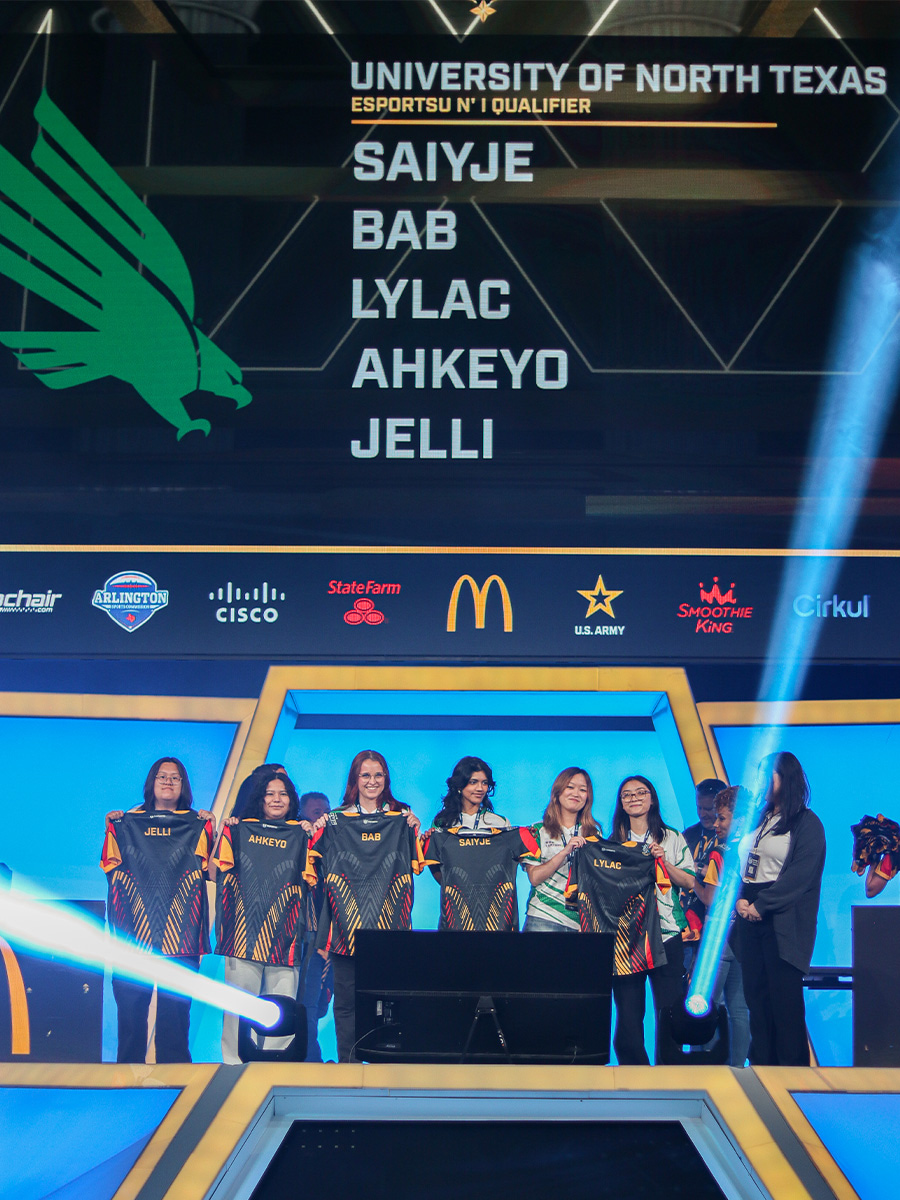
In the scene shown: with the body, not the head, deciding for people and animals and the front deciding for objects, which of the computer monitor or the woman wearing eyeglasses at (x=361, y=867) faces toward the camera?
the woman wearing eyeglasses

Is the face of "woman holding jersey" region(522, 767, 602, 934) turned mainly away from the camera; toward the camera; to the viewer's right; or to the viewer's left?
toward the camera

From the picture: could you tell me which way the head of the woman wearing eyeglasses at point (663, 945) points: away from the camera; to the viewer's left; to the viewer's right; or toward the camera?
toward the camera

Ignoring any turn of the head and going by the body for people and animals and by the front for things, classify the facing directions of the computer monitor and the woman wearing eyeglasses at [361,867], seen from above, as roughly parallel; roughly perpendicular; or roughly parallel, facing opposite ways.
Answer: roughly parallel, facing opposite ways

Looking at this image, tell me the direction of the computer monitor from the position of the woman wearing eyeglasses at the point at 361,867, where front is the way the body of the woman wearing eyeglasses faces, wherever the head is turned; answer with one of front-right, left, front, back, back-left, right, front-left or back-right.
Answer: front

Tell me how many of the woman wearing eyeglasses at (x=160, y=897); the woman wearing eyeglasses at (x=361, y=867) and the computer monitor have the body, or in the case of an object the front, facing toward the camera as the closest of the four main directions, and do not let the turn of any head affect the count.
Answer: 2

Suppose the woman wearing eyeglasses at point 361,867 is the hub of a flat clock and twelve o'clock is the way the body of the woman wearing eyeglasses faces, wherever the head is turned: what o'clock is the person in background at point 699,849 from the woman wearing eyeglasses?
The person in background is roughly at 9 o'clock from the woman wearing eyeglasses.

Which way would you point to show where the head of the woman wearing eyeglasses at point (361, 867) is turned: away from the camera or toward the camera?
toward the camera

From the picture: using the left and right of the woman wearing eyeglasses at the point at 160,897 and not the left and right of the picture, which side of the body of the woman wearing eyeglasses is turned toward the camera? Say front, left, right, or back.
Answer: front

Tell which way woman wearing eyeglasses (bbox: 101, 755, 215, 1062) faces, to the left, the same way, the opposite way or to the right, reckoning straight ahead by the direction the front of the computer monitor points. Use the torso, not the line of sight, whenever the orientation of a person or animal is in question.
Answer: the opposite way

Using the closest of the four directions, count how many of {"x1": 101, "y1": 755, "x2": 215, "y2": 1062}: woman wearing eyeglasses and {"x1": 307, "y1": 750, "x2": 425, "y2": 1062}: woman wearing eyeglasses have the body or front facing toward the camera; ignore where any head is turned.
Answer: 2

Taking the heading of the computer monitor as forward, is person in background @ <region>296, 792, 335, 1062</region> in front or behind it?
in front

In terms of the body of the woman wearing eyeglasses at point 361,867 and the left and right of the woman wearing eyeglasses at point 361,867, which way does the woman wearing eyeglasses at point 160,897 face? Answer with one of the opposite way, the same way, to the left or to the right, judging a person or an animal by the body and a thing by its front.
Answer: the same way

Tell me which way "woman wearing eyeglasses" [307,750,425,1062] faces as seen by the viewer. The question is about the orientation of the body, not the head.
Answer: toward the camera

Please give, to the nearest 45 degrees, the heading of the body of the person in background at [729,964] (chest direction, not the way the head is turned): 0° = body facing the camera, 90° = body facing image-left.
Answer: approximately 45°

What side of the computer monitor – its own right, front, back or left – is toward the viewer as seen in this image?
back
